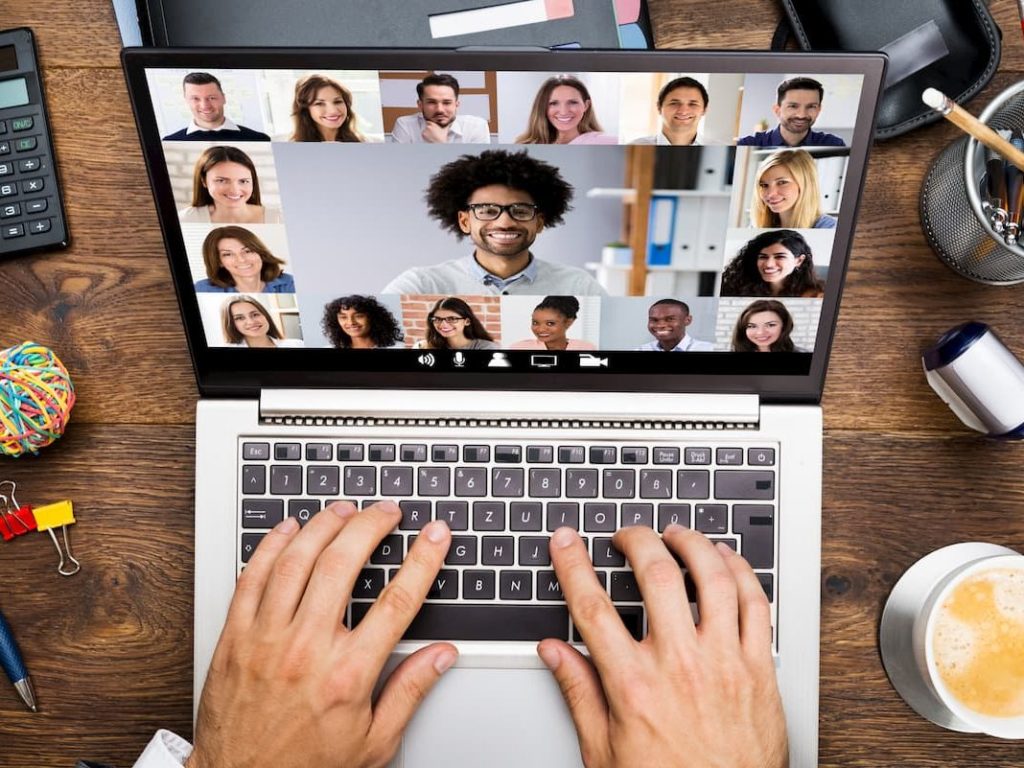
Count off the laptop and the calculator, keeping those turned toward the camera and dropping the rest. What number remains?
2

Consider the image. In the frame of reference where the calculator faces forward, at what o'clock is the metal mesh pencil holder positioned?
The metal mesh pencil holder is roughly at 10 o'clock from the calculator.

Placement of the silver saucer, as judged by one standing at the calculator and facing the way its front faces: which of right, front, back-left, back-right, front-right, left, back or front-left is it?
front-left
